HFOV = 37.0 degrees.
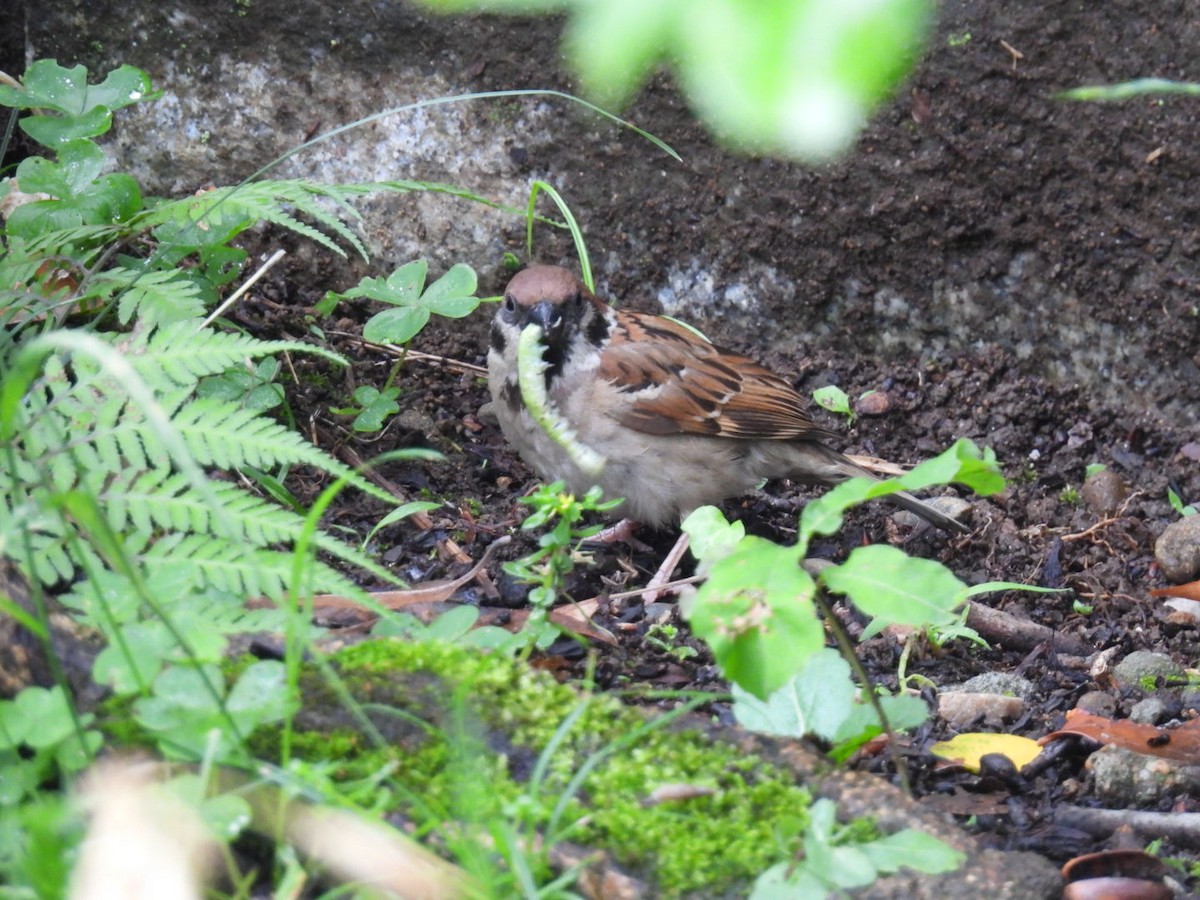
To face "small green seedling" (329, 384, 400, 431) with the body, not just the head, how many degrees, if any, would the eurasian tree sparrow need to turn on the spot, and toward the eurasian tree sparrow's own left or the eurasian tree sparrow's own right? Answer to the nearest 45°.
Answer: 0° — it already faces it

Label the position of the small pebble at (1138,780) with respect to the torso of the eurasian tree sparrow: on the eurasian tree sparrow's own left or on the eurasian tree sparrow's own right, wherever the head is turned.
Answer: on the eurasian tree sparrow's own left

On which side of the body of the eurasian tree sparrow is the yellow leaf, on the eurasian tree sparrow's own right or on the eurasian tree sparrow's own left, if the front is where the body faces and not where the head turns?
on the eurasian tree sparrow's own left

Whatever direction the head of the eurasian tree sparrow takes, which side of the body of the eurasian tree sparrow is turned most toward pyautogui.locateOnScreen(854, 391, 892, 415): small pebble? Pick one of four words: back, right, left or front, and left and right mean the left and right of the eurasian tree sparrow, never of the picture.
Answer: back

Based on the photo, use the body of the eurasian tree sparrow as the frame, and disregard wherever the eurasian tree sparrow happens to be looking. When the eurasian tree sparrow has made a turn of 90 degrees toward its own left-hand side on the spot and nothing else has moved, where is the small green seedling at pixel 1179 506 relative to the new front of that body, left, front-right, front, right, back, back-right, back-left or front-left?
front-left

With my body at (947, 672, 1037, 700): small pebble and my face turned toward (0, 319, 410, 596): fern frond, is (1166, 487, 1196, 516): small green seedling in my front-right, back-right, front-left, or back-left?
back-right

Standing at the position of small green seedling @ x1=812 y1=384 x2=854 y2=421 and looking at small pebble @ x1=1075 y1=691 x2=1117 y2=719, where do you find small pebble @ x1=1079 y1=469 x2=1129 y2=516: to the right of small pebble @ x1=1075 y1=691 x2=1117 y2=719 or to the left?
left

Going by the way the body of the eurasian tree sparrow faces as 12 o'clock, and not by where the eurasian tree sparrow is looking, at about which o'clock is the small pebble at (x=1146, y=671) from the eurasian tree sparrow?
The small pebble is roughly at 9 o'clock from the eurasian tree sparrow.

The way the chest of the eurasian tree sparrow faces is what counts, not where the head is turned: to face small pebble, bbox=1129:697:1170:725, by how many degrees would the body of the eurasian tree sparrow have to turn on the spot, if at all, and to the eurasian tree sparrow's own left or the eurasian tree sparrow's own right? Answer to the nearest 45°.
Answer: approximately 90° to the eurasian tree sparrow's own left

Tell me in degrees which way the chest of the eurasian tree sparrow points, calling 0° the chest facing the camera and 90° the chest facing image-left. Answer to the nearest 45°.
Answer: approximately 45°

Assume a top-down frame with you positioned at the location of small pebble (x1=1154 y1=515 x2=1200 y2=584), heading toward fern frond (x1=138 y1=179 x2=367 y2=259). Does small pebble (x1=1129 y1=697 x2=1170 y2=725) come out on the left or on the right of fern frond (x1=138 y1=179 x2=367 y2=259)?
left

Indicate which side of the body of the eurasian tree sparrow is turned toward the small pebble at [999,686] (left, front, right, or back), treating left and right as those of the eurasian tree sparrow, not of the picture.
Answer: left

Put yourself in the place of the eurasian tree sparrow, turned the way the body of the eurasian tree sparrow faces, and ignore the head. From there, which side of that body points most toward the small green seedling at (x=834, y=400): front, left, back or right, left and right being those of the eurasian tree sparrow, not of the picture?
back
